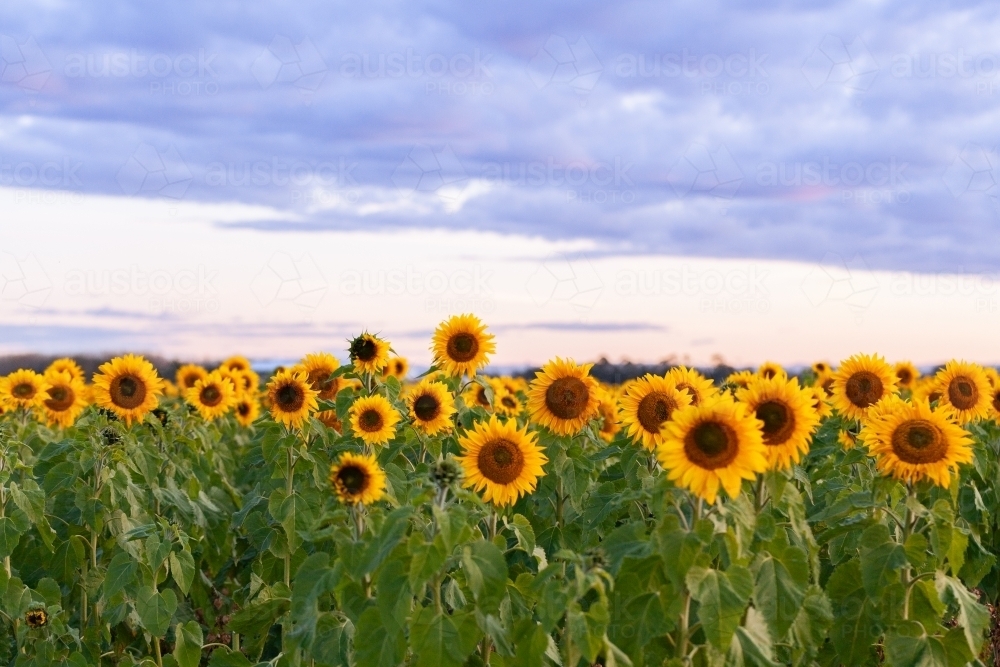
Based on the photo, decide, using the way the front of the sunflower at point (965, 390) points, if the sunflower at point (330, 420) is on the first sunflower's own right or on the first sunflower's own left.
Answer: on the first sunflower's own right

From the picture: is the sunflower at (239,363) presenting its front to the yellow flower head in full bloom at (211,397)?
yes

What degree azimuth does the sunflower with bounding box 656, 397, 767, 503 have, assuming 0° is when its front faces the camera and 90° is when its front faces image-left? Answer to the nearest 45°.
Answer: approximately 0°

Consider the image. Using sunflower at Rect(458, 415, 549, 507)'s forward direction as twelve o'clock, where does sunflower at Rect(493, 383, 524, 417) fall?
sunflower at Rect(493, 383, 524, 417) is roughly at 6 o'clock from sunflower at Rect(458, 415, 549, 507).

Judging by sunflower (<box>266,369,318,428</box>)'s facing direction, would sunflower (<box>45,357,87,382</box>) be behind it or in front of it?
behind

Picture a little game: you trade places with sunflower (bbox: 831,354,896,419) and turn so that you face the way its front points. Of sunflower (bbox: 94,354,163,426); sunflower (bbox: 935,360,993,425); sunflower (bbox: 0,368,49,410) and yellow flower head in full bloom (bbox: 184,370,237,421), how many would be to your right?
3

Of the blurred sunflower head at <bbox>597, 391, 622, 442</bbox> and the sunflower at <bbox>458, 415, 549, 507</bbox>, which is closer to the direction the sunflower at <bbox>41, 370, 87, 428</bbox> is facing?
the sunflower

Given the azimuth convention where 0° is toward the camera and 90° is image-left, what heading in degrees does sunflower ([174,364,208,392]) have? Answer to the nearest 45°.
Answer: approximately 0°
